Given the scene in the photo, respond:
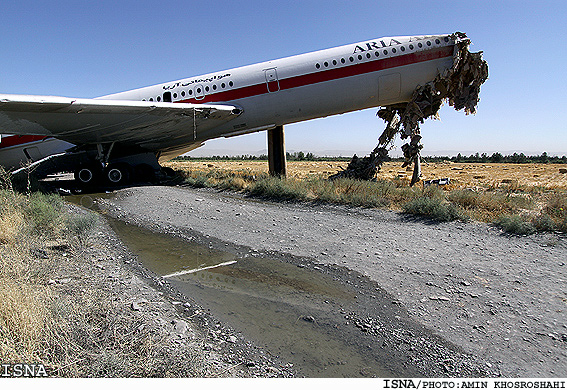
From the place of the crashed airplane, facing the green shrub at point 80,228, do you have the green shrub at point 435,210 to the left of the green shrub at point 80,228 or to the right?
left

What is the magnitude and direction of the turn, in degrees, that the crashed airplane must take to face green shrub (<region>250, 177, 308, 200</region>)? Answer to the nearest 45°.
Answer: approximately 90° to its right

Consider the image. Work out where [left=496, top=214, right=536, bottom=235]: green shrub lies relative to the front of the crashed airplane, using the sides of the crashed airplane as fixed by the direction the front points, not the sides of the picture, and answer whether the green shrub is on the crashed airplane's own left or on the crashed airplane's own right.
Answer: on the crashed airplane's own right

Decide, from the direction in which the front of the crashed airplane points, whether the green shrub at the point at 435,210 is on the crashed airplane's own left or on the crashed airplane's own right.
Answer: on the crashed airplane's own right

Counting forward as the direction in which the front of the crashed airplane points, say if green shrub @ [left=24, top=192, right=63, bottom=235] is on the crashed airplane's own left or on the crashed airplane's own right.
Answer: on the crashed airplane's own right

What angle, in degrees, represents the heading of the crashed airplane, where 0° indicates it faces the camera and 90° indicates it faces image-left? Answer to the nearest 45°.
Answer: approximately 270°

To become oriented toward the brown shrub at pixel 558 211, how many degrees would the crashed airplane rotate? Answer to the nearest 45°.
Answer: approximately 45° to its right

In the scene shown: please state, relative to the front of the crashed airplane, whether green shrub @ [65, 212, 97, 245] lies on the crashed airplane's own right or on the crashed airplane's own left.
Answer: on the crashed airplane's own right

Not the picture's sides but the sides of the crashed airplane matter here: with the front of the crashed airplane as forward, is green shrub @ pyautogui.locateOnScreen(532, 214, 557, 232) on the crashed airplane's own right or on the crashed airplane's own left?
on the crashed airplane's own right
